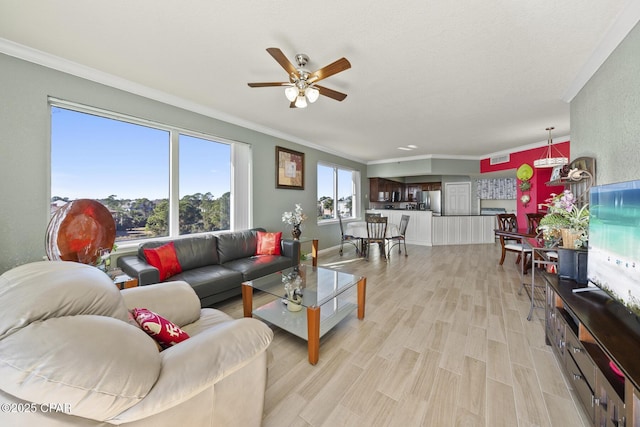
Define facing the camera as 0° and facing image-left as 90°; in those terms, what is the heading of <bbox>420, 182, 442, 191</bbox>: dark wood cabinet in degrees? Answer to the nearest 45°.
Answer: approximately 0°

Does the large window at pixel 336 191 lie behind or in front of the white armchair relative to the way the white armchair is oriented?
in front

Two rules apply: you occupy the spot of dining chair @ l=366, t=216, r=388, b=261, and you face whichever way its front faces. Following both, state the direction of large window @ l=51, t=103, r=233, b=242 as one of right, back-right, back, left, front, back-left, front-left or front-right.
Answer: back-left

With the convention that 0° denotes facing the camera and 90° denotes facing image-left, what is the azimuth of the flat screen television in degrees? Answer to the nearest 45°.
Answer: approximately 45°

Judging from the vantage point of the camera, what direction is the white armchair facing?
facing away from the viewer and to the right of the viewer

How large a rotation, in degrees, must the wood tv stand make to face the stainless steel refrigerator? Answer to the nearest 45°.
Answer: approximately 90° to its right

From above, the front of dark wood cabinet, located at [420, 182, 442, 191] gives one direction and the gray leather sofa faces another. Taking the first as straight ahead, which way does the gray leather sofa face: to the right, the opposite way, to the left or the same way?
to the left

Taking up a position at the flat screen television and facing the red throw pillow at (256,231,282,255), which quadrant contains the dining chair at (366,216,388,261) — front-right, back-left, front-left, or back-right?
front-right

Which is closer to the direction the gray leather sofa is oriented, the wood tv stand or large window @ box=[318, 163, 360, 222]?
the wood tv stand

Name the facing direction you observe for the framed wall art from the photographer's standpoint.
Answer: facing the viewer and to the right of the viewer

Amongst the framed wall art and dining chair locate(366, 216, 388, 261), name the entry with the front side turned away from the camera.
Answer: the dining chair

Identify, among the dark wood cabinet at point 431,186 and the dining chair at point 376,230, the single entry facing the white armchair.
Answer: the dark wood cabinet

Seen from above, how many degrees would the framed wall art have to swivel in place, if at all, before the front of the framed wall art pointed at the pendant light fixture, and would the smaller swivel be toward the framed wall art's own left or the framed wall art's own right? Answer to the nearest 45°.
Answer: approximately 45° to the framed wall art's own left

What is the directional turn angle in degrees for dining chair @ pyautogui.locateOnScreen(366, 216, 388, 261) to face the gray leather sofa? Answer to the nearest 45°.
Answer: approximately 135° to its left
